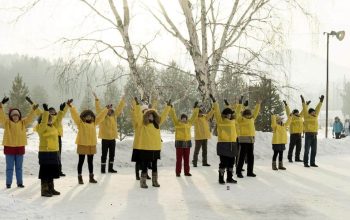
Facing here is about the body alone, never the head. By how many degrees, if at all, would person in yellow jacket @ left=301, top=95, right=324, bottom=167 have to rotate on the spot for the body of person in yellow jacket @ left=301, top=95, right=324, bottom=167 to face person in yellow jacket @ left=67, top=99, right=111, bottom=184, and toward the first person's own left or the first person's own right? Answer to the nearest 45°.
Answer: approximately 45° to the first person's own right

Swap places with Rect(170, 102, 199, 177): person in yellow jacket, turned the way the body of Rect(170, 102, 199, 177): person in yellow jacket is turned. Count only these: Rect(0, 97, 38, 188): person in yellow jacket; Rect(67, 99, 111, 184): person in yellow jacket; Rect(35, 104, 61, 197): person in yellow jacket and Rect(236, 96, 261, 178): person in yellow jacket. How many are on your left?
1

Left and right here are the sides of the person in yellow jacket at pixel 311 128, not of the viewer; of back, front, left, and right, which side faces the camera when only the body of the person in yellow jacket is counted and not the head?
front

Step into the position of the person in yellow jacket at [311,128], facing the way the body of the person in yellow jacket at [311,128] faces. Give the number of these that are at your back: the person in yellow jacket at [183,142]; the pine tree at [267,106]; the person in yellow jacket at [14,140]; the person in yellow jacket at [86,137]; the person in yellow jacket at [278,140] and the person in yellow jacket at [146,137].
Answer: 1

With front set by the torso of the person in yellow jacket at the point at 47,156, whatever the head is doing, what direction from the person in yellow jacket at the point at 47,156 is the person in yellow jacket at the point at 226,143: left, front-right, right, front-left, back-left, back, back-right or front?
front-left

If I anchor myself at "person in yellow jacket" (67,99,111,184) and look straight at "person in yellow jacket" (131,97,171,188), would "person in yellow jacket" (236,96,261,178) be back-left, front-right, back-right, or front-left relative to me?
front-left

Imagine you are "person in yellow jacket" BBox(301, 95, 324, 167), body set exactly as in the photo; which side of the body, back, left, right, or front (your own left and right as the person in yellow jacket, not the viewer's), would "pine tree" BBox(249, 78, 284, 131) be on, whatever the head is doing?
back

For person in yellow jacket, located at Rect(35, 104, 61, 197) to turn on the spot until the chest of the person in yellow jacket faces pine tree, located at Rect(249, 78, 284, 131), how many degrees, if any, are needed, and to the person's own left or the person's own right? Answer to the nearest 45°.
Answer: approximately 90° to the person's own left

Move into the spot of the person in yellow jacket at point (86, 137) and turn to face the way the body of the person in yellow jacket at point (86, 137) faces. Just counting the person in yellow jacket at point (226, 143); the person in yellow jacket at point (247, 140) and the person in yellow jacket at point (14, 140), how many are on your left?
2

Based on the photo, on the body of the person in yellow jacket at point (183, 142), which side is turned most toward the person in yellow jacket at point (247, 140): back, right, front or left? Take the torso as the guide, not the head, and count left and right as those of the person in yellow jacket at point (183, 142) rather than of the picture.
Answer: left

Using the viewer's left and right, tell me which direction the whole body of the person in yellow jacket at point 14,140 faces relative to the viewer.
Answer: facing the viewer

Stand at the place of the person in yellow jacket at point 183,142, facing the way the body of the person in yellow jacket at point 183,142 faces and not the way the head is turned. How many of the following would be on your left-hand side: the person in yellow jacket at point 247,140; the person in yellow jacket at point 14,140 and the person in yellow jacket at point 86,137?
1

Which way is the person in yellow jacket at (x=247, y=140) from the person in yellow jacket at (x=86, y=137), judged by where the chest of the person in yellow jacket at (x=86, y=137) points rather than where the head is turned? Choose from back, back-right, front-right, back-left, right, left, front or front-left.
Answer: left

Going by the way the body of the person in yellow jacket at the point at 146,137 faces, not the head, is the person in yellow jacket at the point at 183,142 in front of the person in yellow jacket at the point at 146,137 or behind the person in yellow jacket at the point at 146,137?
behind

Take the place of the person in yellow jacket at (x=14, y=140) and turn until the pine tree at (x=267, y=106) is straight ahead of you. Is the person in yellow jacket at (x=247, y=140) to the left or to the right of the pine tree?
right

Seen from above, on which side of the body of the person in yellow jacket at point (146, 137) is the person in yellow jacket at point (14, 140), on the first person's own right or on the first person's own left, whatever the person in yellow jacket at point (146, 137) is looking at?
on the first person's own right

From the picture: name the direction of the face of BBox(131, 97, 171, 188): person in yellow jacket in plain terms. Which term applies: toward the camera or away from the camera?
toward the camera
